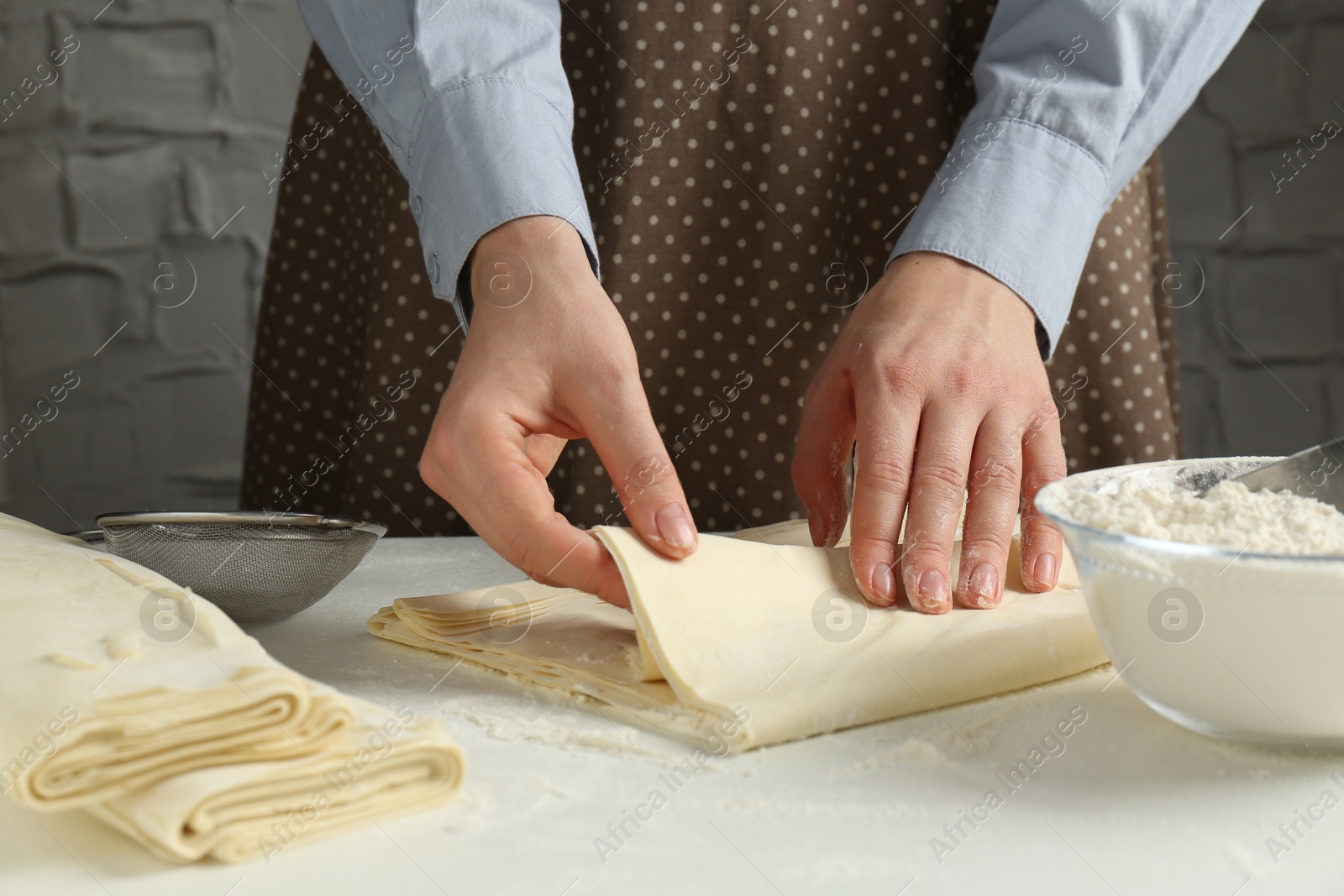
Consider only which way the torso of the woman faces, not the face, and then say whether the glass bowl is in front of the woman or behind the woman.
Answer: in front

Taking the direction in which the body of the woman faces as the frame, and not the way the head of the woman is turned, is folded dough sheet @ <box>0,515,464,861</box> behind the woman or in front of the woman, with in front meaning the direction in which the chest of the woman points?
in front

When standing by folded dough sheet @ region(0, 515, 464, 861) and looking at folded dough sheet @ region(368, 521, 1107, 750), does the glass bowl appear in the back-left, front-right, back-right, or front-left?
front-right

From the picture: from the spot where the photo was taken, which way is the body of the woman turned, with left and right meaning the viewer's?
facing the viewer
